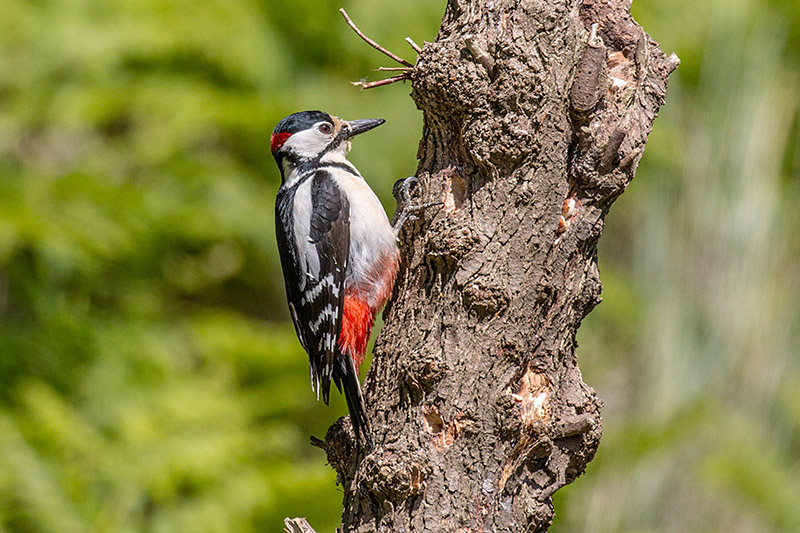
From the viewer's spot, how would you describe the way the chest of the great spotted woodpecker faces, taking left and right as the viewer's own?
facing to the right of the viewer
